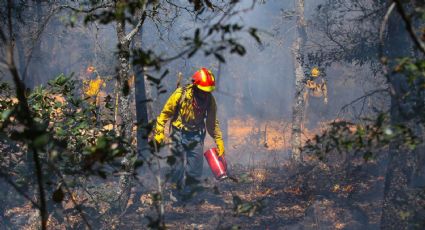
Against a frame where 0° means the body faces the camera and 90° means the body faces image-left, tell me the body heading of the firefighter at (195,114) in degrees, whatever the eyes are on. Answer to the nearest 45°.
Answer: approximately 315°

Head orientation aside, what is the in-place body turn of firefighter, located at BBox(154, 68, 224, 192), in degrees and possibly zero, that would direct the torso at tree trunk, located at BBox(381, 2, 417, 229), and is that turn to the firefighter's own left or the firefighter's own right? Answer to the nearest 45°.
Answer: approximately 45° to the firefighter's own left
